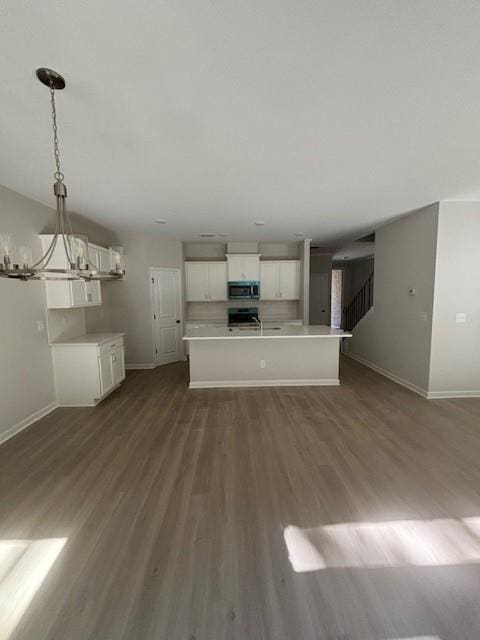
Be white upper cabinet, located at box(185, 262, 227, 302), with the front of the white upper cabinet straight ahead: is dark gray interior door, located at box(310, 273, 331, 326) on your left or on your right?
on your left

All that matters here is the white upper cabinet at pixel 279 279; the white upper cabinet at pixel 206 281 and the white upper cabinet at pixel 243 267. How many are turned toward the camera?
3

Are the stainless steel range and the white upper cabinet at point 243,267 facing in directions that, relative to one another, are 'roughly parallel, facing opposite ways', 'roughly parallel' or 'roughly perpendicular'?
roughly parallel

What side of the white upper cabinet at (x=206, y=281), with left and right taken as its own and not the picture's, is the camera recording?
front

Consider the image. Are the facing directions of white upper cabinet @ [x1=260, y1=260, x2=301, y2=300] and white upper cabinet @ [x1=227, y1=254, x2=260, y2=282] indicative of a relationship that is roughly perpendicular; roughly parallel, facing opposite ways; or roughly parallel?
roughly parallel

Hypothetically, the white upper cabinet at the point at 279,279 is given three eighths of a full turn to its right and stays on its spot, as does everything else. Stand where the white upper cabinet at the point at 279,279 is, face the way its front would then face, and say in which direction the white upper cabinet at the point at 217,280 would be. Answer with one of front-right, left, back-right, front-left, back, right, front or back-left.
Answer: front-left

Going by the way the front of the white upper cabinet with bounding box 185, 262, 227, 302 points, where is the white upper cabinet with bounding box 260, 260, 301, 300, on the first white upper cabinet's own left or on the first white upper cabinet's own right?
on the first white upper cabinet's own left

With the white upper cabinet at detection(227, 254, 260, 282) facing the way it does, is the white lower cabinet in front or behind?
in front

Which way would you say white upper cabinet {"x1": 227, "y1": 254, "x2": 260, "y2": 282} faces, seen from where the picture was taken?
facing the viewer

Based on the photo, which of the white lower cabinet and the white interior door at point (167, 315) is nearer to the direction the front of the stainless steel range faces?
the white lower cabinet

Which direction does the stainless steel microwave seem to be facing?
toward the camera

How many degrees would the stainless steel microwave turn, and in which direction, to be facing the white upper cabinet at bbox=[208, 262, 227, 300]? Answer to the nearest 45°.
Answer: approximately 90° to its right

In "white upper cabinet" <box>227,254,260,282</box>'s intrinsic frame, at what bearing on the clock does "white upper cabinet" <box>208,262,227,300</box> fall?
"white upper cabinet" <box>208,262,227,300</box> is roughly at 3 o'clock from "white upper cabinet" <box>227,254,260,282</box>.
